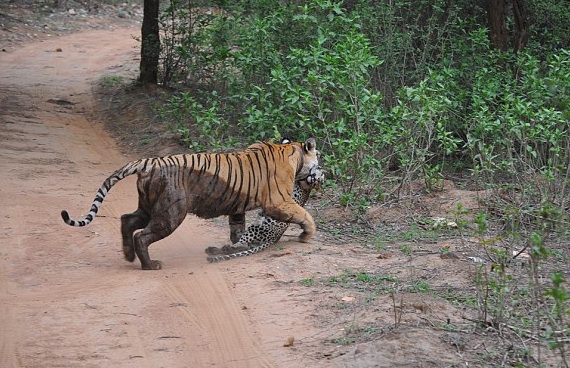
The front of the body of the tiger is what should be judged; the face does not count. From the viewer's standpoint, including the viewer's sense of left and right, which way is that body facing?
facing to the right of the viewer

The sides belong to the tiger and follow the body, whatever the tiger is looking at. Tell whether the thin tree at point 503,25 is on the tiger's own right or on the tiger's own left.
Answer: on the tiger's own left
